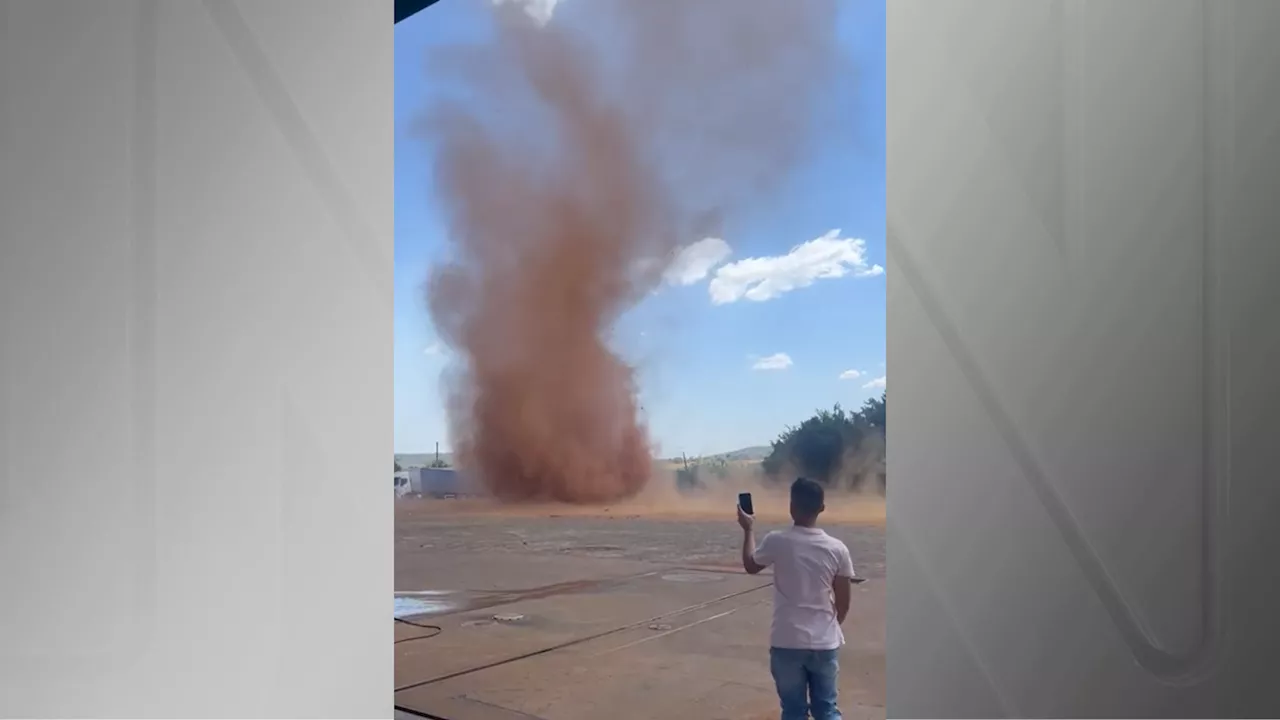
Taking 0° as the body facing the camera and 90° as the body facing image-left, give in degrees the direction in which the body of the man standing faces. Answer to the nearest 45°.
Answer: approximately 180°
